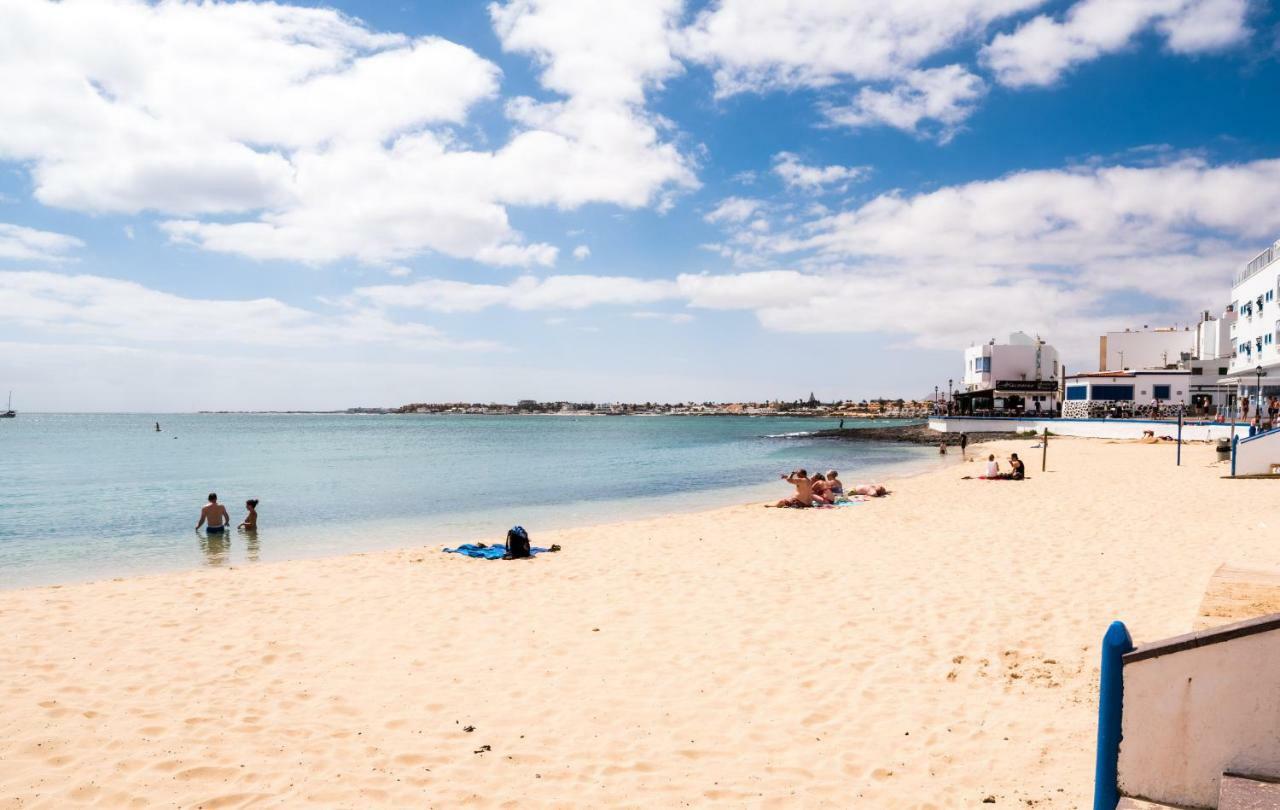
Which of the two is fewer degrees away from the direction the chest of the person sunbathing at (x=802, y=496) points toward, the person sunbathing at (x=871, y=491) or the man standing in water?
the man standing in water

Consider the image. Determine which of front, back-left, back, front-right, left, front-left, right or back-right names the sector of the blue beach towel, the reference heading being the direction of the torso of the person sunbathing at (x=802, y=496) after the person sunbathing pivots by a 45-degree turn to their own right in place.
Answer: left

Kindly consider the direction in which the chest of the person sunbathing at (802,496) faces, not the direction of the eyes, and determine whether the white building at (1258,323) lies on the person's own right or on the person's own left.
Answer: on the person's own right

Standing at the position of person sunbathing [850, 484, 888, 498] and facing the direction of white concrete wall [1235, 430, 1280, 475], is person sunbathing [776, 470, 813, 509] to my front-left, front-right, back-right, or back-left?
back-right

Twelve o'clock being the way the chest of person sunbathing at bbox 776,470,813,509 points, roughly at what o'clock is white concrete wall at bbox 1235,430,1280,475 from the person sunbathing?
The white concrete wall is roughly at 5 o'clock from the person sunbathing.

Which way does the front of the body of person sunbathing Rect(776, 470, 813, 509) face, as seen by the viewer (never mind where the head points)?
to the viewer's left
